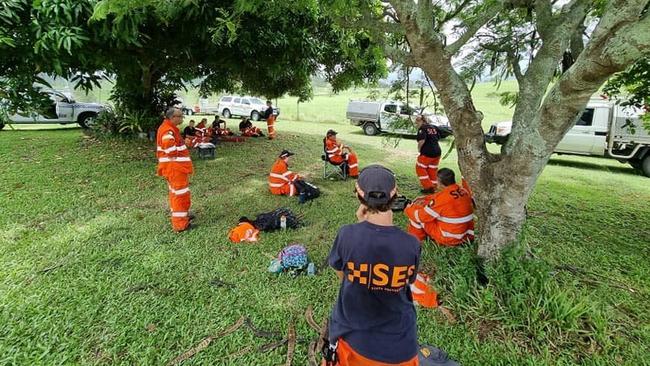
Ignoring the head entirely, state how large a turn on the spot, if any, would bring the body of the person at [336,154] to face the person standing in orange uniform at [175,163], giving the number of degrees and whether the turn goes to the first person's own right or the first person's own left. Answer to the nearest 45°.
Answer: approximately 90° to the first person's own right

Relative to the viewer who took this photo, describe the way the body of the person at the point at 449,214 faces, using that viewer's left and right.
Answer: facing away from the viewer and to the left of the viewer

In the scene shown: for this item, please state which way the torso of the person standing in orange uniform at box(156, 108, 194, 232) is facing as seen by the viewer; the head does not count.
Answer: to the viewer's right

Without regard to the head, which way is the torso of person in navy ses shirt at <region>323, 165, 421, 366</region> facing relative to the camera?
away from the camera

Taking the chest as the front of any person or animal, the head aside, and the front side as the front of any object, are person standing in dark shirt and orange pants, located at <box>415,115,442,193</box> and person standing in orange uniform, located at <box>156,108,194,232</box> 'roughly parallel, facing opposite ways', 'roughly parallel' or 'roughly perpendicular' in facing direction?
roughly perpendicular

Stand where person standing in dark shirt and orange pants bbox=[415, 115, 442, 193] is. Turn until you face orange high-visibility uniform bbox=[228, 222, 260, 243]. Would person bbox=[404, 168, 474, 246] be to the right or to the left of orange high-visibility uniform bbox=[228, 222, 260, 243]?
left

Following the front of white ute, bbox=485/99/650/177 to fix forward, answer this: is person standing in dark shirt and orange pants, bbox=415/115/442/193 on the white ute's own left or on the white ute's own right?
on the white ute's own left
